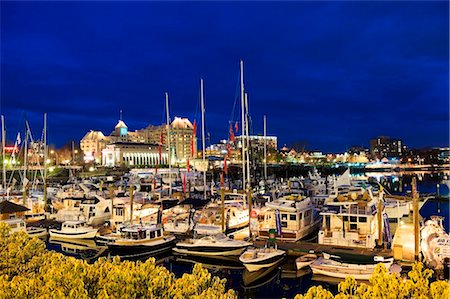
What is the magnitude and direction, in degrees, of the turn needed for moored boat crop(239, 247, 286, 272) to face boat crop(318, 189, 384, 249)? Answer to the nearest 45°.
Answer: approximately 180°

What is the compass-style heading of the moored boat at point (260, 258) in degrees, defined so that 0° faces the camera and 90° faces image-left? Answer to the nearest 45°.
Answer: approximately 45°

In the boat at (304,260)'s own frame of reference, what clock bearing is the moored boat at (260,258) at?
The moored boat is roughly at 1 o'clock from the boat.

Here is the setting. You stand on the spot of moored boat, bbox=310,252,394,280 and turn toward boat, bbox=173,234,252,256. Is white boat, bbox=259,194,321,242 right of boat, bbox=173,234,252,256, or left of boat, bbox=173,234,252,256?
right

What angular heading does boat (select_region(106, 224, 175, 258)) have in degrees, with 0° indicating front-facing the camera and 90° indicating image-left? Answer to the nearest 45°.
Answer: approximately 45°

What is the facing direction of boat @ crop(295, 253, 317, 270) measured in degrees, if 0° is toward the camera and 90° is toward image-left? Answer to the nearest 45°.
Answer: approximately 45°
